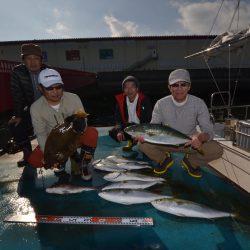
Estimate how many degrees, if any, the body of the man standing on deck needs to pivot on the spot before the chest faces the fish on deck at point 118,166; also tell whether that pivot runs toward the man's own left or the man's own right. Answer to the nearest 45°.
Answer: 0° — they already face it

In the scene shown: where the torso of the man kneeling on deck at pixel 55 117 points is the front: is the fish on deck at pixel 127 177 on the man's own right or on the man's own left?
on the man's own left

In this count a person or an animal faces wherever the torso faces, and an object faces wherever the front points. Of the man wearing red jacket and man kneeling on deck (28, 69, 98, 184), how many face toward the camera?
2

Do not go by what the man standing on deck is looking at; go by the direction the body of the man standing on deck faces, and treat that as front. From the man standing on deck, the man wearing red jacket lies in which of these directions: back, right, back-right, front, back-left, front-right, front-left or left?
front-left

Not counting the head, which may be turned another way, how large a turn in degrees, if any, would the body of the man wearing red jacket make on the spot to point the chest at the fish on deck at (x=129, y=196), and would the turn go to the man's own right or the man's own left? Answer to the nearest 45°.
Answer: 0° — they already face it

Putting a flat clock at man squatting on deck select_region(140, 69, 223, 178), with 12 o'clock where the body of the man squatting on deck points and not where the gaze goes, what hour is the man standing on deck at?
The man standing on deck is roughly at 3 o'clock from the man squatting on deck.

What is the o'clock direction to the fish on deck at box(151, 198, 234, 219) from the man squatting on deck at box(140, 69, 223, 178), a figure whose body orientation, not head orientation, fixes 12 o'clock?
The fish on deck is roughly at 12 o'clock from the man squatting on deck.

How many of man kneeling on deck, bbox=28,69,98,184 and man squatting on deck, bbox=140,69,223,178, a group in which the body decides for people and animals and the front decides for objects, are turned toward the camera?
2

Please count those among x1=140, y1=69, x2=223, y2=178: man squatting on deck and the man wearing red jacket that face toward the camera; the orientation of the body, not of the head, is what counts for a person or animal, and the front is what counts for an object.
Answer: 2

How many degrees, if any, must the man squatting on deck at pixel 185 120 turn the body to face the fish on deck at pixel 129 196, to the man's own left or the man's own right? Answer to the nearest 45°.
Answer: approximately 45° to the man's own right

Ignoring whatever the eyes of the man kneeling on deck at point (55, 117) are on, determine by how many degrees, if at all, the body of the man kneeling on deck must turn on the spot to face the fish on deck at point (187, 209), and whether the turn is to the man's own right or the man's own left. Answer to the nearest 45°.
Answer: approximately 45° to the man's own left
